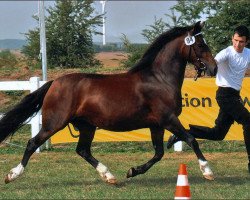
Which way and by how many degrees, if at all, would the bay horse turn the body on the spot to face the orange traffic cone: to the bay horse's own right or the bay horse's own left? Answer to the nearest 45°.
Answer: approximately 90° to the bay horse's own right

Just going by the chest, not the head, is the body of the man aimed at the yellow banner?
no

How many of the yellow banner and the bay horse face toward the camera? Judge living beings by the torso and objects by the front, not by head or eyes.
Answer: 1

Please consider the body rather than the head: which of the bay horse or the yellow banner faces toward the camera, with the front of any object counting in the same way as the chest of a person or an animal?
the yellow banner

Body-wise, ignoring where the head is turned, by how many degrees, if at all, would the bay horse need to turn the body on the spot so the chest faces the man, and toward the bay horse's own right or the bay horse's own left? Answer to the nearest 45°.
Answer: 0° — it already faces them

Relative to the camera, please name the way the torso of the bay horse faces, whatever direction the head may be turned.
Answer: to the viewer's right

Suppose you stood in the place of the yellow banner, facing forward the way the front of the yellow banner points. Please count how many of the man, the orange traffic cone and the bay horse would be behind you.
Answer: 0

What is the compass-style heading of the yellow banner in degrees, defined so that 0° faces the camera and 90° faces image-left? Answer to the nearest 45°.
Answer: approximately 0°

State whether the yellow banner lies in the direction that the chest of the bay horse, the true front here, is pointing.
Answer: no

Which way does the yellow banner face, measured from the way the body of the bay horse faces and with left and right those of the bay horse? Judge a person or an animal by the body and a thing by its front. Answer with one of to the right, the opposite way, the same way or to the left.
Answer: to the right

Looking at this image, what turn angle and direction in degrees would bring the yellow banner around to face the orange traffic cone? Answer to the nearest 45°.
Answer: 0° — it already faces it
